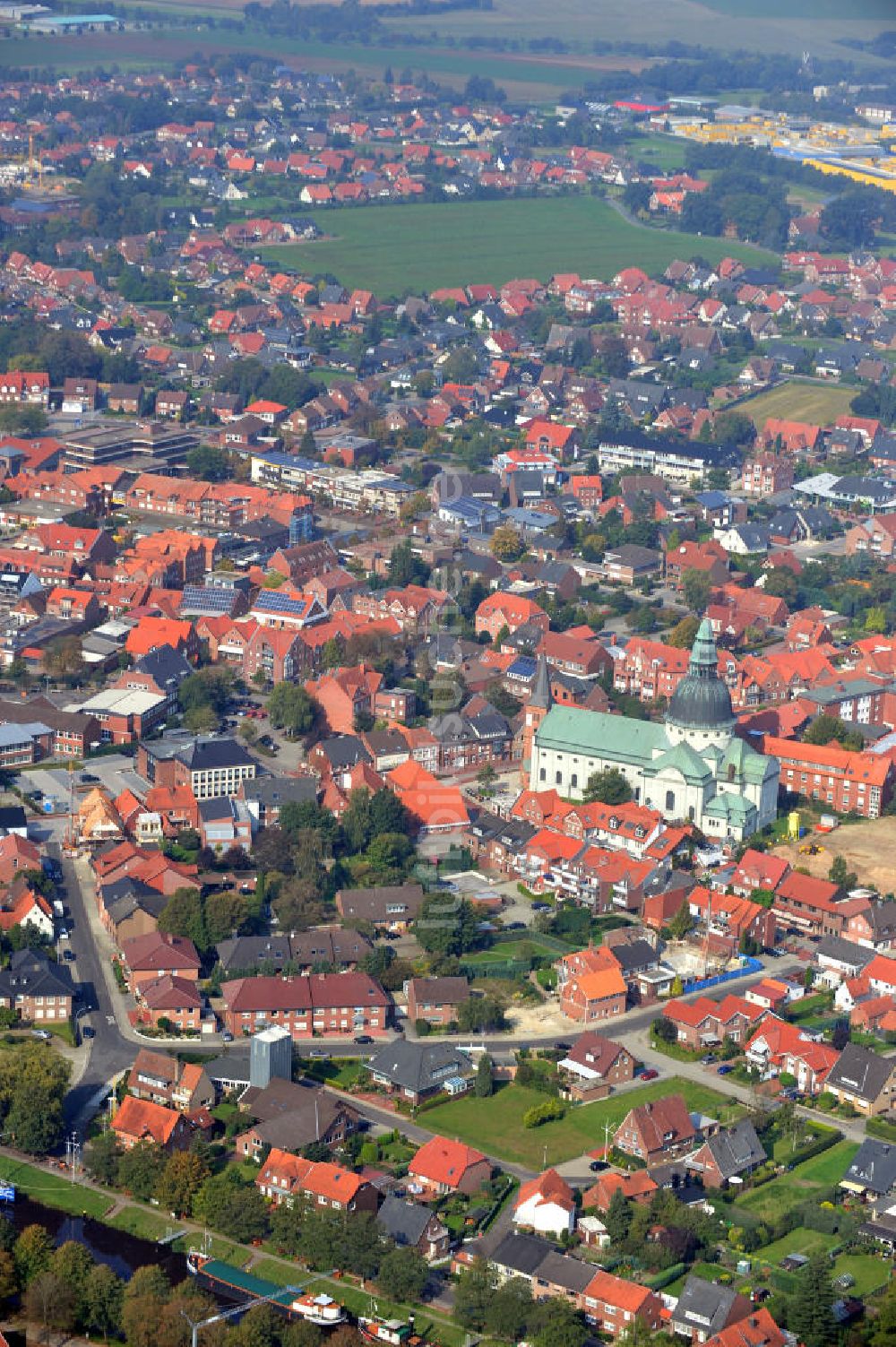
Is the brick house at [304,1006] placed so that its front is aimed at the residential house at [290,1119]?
yes

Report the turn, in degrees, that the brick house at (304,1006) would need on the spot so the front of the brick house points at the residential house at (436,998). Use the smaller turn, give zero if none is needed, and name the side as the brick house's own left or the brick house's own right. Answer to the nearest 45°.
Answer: approximately 90° to the brick house's own left

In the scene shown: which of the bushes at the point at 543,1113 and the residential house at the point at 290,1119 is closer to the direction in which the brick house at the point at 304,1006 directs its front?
the residential house

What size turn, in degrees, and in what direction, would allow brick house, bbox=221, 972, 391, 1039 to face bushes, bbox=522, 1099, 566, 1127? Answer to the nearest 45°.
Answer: approximately 45° to its left

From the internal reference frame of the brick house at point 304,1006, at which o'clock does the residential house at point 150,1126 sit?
The residential house is roughly at 1 o'clock from the brick house.

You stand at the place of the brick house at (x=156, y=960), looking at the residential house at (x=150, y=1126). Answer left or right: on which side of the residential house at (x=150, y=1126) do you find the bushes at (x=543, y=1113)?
left

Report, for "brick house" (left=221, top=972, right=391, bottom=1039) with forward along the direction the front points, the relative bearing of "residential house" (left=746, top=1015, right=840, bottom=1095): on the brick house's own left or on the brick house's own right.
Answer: on the brick house's own left

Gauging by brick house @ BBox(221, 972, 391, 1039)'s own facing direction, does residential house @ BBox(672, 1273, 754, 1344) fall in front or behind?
in front

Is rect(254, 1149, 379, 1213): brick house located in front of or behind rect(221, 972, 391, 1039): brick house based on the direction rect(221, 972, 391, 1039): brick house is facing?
in front

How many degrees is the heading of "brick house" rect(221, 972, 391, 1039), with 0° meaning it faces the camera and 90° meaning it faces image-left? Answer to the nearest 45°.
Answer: approximately 0°

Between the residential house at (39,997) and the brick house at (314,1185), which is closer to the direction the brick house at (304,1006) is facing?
the brick house
